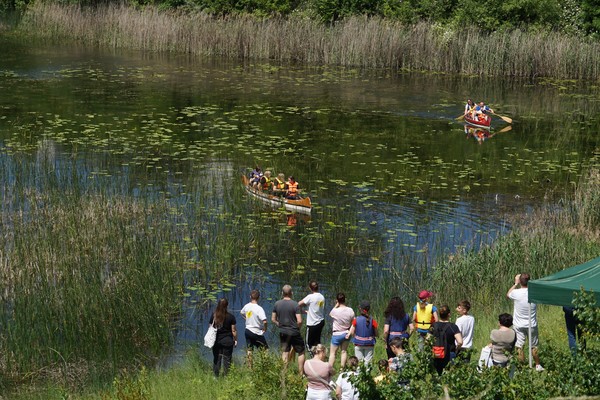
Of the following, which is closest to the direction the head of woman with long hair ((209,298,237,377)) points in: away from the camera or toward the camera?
away from the camera

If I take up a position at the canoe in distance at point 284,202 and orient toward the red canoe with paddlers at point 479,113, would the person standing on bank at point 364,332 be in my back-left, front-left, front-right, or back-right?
back-right

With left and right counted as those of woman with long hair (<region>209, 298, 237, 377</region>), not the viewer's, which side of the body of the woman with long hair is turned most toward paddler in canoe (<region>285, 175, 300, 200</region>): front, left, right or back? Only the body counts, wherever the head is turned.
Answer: front

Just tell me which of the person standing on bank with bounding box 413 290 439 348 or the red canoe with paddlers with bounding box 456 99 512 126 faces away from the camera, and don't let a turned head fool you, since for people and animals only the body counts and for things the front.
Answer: the person standing on bank

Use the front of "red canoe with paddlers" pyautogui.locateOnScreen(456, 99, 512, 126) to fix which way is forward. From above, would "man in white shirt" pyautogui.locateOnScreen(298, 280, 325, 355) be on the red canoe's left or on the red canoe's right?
on the red canoe's right

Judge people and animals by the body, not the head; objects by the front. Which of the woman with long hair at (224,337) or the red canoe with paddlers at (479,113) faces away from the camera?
the woman with long hair

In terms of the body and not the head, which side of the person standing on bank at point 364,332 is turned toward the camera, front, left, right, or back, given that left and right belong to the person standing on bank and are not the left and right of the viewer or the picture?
back

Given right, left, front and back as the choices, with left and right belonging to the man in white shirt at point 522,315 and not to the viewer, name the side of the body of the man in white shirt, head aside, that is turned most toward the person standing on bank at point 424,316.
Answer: left

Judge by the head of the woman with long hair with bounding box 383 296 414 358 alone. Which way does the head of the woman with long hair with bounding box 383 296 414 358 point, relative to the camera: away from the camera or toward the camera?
away from the camera

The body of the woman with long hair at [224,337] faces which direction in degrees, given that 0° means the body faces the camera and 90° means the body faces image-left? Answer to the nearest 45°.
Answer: approximately 180°

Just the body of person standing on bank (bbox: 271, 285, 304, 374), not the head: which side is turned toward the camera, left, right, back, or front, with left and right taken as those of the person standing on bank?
back

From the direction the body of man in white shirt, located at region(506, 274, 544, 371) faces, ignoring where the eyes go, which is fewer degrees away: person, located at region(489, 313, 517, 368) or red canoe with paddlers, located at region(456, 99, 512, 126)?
the red canoe with paddlers

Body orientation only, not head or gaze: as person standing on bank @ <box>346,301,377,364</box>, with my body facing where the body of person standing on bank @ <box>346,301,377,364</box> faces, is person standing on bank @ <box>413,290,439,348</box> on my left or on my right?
on my right

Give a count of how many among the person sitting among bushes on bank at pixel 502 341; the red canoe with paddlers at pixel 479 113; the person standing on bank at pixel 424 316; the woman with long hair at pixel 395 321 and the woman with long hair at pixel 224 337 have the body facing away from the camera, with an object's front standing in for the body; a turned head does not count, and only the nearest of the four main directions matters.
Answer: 4

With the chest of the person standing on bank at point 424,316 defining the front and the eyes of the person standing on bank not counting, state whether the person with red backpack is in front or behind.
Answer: behind

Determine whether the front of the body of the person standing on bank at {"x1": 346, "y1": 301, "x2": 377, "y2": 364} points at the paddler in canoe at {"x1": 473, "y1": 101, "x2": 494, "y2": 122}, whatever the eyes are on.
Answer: yes

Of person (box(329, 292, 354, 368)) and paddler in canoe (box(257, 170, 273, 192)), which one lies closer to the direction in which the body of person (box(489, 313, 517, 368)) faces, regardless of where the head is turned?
the paddler in canoe

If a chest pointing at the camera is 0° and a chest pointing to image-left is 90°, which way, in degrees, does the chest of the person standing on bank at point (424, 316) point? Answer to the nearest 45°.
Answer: approximately 180°
